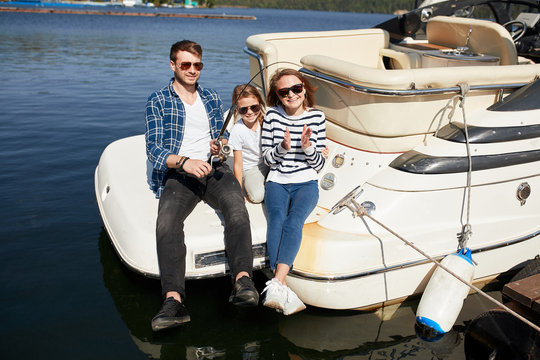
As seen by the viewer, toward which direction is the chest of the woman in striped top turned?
toward the camera

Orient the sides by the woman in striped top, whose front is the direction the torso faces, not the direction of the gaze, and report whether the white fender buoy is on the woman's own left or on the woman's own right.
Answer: on the woman's own left

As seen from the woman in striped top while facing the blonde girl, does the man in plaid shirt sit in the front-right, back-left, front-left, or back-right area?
front-left

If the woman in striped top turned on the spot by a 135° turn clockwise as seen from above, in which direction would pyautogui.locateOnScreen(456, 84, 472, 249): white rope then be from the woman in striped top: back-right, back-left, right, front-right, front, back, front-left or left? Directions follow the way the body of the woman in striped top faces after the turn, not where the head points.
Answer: back-right

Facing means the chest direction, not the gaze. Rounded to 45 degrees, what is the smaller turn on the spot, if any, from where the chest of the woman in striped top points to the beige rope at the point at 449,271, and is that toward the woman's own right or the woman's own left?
approximately 45° to the woman's own left
